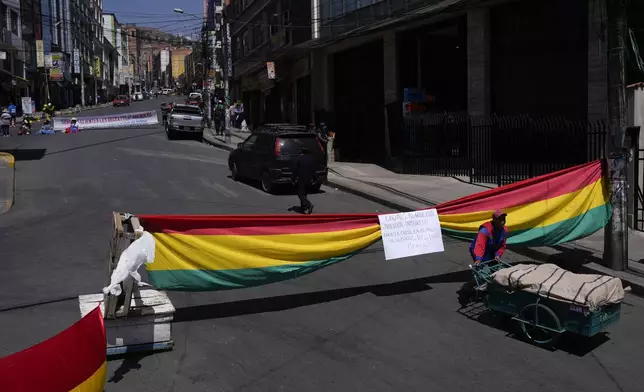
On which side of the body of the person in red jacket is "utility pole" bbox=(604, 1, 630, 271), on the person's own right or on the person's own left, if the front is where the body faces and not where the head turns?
on the person's own left

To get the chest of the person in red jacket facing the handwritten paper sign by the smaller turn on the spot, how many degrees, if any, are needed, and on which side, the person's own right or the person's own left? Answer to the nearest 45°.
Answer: approximately 135° to the person's own right

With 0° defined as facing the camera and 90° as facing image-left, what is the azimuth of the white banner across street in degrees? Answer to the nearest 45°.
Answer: approximately 0°

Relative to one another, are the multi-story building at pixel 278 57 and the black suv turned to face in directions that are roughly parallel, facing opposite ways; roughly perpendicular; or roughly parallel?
roughly perpendicular

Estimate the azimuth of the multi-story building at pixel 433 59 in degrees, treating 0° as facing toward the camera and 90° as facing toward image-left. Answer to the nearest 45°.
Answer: approximately 45°
